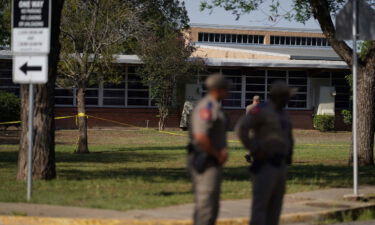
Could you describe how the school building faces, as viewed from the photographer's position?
facing the viewer

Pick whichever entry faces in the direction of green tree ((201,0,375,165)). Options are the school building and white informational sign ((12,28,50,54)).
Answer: the school building

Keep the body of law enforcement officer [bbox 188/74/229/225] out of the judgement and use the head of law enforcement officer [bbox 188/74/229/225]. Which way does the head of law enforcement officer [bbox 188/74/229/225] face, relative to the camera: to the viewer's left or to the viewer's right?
to the viewer's right

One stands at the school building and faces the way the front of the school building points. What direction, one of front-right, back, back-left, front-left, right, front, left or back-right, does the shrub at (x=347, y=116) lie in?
left

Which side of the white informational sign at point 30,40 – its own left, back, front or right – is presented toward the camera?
front

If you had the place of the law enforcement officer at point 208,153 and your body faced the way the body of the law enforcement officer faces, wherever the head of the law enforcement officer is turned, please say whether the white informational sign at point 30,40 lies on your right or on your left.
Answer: on your left

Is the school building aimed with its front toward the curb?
yes

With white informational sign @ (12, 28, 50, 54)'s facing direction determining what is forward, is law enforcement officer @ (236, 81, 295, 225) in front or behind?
in front
